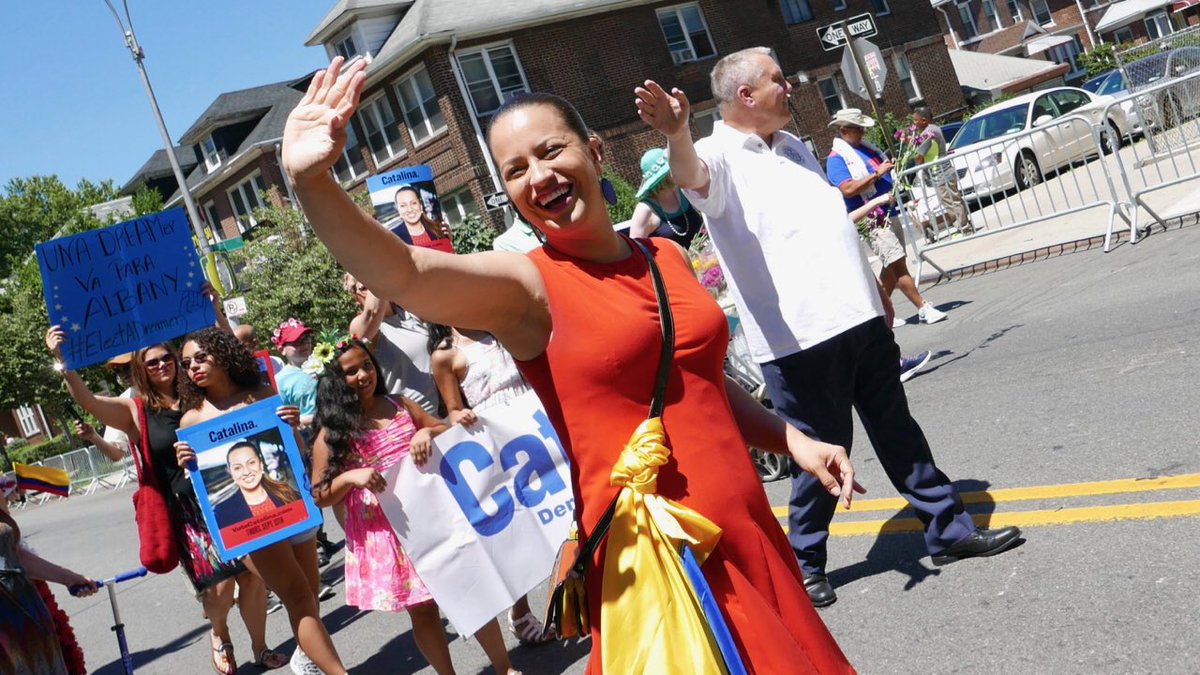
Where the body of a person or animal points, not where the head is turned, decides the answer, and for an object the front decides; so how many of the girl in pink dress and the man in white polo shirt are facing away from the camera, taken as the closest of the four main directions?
0

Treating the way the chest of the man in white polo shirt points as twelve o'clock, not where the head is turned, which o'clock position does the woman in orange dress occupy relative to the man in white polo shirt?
The woman in orange dress is roughly at 2 o'clock from the man in white polo shirt.

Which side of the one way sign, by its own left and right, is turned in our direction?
front

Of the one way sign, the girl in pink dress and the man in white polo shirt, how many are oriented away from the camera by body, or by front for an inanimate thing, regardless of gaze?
0

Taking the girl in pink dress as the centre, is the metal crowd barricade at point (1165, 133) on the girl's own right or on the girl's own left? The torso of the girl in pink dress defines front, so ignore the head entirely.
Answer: on the girl's own left

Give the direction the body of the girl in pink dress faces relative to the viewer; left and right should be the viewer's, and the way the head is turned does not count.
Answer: facing the viewer and to the right of the viewer

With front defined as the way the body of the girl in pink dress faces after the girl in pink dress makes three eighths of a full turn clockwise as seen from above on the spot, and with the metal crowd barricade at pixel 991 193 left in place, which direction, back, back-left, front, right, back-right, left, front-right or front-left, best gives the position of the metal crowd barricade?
back-right

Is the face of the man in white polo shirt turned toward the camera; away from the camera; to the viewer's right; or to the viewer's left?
to the viewer's right

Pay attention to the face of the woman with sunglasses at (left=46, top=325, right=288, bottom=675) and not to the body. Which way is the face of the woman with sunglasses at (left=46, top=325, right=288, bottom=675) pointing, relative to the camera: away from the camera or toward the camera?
toward the camera

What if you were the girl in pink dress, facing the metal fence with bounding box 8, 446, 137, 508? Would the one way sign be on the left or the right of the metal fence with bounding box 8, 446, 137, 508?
right

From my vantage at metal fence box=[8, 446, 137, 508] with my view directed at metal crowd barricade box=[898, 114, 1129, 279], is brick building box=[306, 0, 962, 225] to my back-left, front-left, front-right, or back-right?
front-left

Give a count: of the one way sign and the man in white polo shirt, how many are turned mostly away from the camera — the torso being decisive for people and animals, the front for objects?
0

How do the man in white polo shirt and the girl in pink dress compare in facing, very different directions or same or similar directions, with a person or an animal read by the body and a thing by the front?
same or similar directions

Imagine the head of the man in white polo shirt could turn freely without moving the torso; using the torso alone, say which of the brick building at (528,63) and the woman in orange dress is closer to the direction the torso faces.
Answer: the woman in orange dress

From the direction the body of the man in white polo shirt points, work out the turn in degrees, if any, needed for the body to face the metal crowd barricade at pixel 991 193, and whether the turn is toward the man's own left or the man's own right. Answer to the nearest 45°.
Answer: approximately 135° to the man's own left
